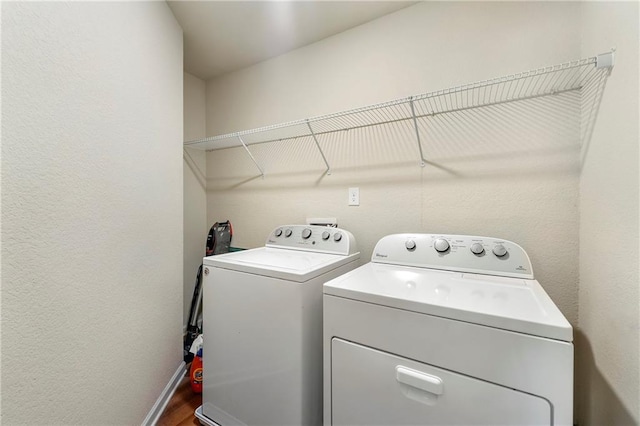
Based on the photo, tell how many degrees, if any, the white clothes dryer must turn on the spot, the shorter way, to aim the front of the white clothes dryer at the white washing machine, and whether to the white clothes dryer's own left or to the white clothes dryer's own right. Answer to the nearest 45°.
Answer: approximately 90° to the white clothes dryer's own right

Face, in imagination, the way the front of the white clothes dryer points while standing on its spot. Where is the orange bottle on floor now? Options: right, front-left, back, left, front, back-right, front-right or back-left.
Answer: right

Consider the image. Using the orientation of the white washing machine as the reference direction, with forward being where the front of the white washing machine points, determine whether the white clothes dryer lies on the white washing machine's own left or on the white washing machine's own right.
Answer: on the white washing machine's own left

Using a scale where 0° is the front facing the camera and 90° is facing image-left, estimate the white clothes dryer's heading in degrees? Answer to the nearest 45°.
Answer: approximately 0°

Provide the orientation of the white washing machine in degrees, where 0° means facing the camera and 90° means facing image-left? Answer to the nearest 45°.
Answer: approximately 45°

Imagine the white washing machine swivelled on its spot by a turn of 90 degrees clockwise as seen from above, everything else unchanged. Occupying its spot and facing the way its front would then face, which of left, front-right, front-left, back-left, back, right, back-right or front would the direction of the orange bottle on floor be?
front

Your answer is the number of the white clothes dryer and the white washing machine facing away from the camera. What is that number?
0
